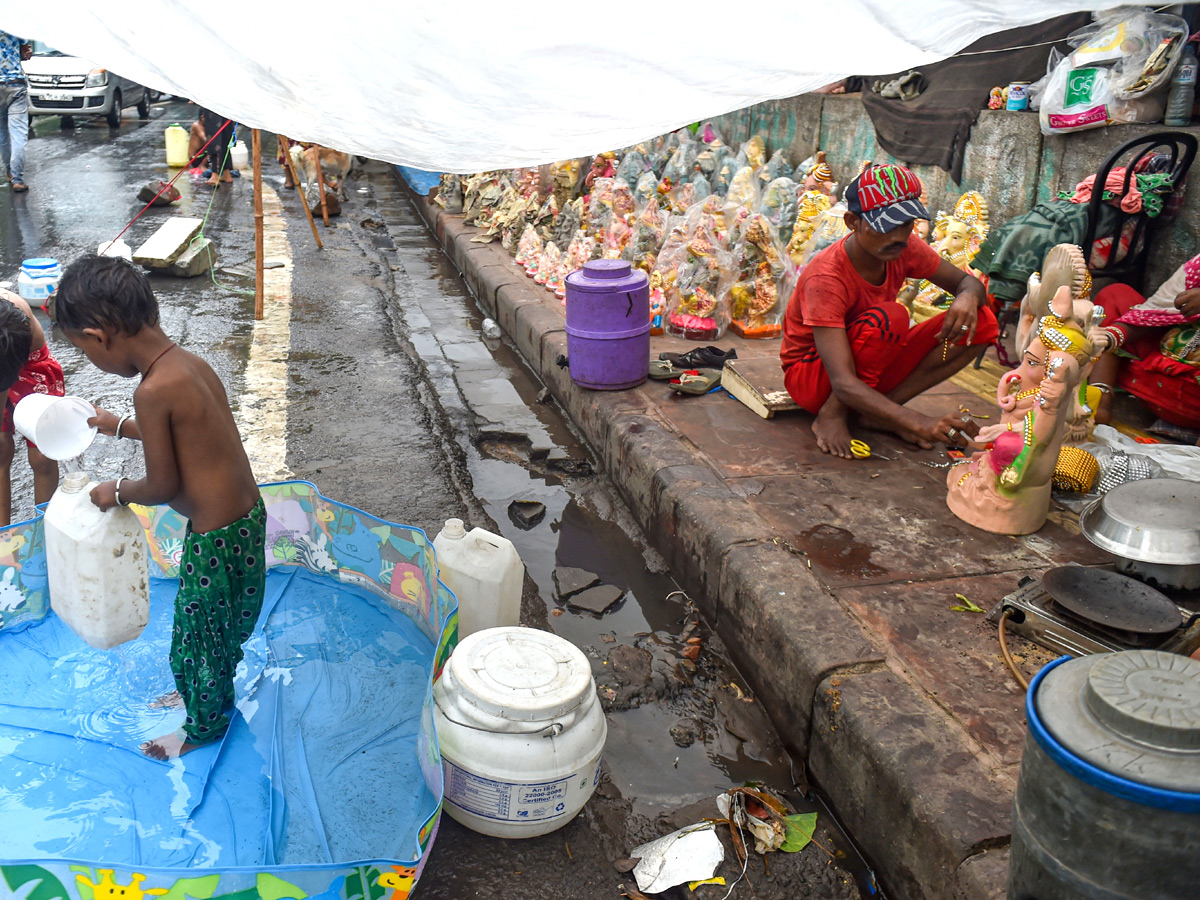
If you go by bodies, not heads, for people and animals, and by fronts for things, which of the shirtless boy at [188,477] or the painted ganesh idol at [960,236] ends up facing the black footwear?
the painted ganesh idol

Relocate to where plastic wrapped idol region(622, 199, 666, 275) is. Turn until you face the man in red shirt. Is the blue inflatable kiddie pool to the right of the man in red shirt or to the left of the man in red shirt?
right

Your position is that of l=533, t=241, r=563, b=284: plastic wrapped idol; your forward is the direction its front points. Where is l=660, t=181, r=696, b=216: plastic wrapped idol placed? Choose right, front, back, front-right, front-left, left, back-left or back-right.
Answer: back-left

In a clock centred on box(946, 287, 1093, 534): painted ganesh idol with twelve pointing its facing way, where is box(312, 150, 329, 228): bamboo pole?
The bamboo pole is roughly at 1 o'clock from the painted ganesh idol.

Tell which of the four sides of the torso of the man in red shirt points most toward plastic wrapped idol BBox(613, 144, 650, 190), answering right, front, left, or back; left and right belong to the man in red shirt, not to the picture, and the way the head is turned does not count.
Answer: back

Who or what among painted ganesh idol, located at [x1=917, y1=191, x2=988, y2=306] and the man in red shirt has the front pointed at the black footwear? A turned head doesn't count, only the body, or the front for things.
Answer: the painted ganesh idol

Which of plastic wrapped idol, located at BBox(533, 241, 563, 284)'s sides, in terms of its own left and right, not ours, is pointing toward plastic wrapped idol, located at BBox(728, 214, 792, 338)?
left

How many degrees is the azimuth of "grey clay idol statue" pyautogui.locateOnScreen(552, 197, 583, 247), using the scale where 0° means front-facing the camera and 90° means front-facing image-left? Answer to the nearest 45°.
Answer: approximately 45°

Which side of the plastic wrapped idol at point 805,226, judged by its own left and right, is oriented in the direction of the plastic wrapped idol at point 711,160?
right

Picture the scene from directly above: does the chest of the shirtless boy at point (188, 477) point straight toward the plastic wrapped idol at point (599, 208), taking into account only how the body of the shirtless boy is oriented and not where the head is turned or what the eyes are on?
no

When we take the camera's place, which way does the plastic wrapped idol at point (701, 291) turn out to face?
facing the viewer and to the left of the viewer

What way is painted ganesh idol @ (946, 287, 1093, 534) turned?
to the viewer's left

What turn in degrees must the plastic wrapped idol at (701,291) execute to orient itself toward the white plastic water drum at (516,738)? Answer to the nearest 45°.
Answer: approximately 45° to its left

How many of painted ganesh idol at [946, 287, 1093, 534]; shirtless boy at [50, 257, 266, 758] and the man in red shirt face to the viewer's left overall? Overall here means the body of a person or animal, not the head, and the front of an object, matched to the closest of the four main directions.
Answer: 2

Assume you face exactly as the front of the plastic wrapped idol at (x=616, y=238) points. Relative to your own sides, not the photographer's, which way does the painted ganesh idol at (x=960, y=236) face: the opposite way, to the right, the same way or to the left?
the same way

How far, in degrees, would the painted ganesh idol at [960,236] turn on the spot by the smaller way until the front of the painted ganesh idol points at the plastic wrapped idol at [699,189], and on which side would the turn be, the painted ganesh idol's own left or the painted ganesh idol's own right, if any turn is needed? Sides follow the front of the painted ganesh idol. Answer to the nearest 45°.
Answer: approximately 90° to the painted ganesh idol's own right

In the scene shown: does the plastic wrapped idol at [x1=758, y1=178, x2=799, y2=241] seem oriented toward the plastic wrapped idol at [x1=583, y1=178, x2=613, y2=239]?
no

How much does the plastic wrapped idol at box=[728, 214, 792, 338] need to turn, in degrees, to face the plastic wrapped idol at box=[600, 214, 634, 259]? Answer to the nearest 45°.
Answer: approximately 90° to its right

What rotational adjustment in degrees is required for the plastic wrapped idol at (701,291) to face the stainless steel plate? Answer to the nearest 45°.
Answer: approximately 90° to its left
